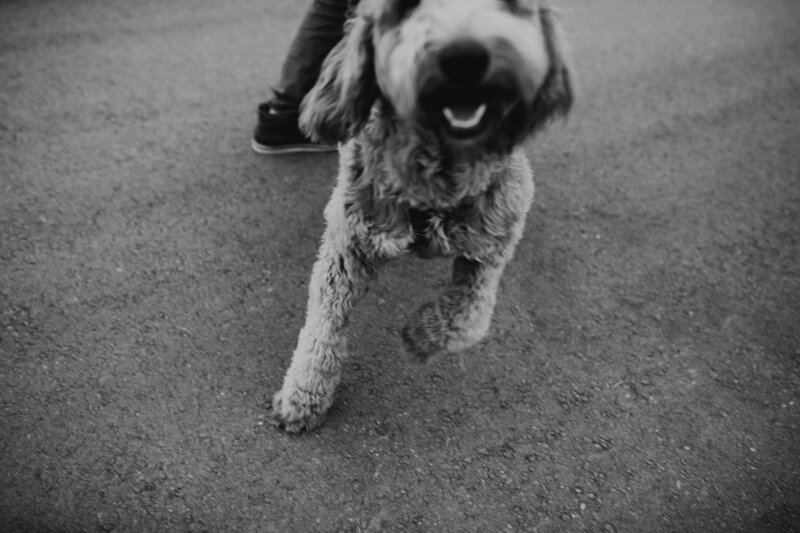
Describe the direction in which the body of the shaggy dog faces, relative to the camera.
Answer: toward the camera
